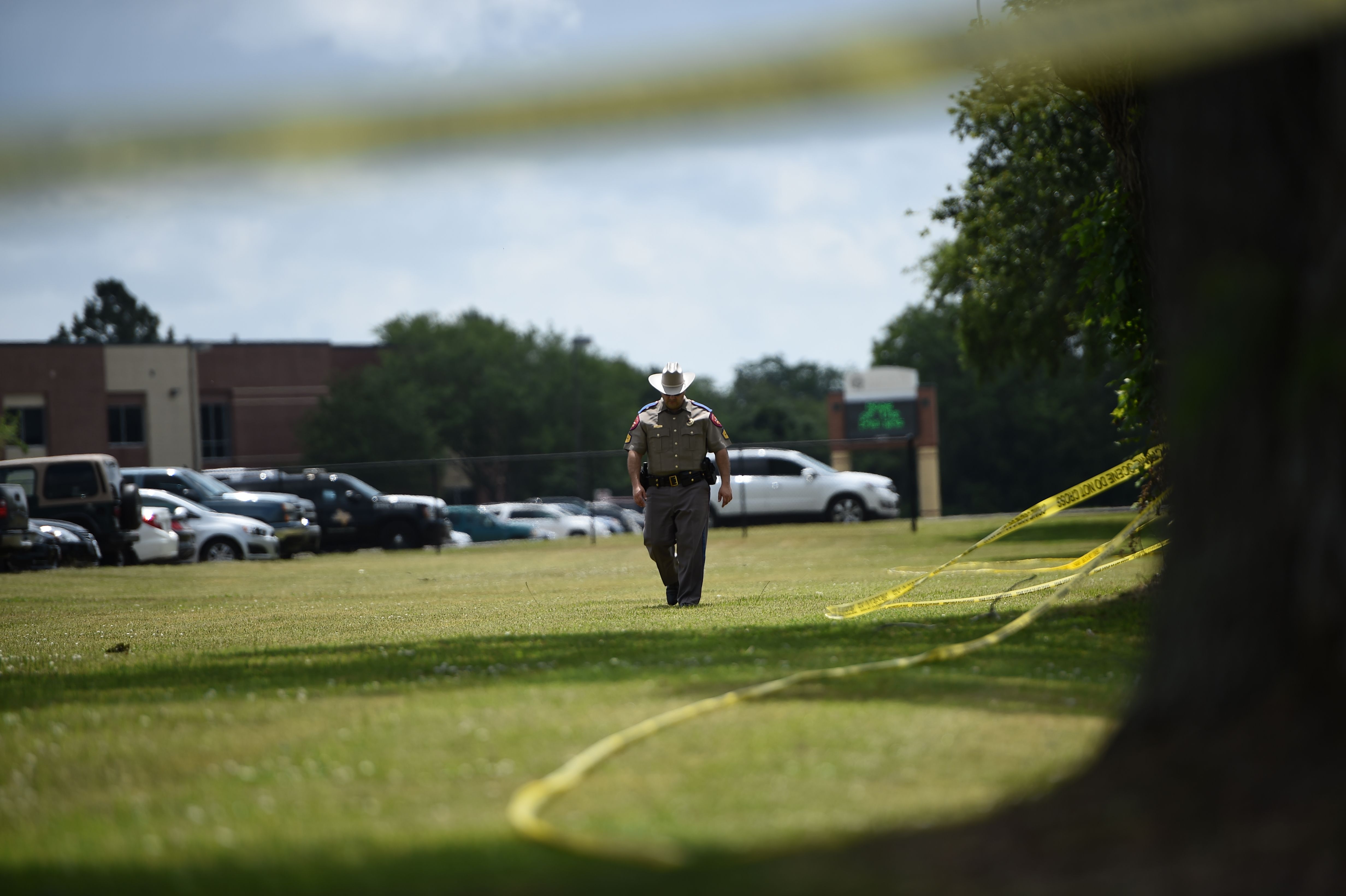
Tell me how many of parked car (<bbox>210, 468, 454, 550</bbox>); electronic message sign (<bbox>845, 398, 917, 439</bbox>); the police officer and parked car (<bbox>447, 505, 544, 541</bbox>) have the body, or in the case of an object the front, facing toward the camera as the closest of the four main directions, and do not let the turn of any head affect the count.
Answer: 2

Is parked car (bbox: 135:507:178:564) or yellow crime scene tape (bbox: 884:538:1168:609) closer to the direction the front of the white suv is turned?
the yellow crime scene tape

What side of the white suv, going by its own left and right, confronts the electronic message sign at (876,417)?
left

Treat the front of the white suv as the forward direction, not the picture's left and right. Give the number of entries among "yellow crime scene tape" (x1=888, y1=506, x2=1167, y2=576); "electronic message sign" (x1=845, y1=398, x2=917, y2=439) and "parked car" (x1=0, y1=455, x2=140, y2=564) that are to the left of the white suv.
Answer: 1

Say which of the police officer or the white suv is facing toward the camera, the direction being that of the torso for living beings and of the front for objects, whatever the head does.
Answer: the police officer

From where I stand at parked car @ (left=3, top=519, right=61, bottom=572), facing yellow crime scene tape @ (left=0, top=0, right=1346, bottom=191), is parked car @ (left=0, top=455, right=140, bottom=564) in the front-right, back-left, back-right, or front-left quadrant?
back-left

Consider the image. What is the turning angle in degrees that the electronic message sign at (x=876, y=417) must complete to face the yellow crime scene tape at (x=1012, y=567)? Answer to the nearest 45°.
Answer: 0° — it already faces it

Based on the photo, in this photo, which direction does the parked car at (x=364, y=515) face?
to the viewer's right

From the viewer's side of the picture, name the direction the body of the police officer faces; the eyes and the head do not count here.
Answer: toward the camera

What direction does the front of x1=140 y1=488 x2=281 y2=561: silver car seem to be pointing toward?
to the viewer's right

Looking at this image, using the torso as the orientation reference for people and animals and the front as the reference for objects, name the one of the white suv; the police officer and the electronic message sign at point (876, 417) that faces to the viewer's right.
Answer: the white suv

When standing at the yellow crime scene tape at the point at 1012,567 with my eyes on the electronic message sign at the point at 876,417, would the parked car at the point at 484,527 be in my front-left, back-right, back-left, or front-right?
front-left

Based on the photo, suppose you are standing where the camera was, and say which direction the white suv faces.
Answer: facing to the right of the viewer

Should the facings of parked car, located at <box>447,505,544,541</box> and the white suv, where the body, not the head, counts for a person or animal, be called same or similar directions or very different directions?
same or similar directions

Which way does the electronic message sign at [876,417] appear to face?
toward the camera
